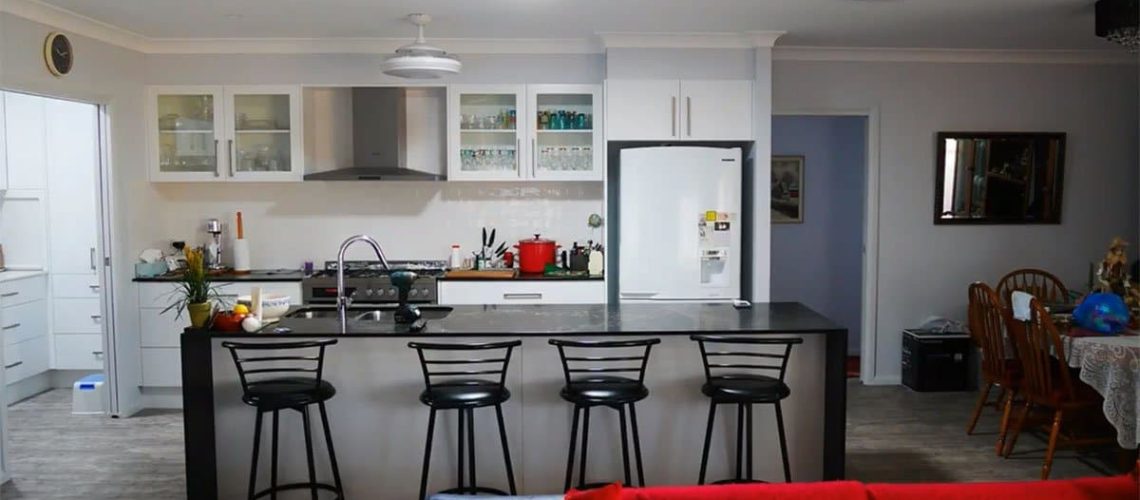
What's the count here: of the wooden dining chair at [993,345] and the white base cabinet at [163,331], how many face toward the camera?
1

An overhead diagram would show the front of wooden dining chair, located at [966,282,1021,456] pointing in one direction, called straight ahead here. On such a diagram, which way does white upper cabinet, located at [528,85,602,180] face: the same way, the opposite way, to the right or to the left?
to the right

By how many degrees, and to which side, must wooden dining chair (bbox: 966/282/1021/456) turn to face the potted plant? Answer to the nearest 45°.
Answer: approximately 180°

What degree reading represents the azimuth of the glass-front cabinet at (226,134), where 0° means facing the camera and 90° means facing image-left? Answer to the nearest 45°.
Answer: approximately 0°

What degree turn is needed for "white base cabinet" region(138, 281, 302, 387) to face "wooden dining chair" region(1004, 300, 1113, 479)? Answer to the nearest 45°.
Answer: approximately 45° to its left

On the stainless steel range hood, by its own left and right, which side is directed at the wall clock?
right

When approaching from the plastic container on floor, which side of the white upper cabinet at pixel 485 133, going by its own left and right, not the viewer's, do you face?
right

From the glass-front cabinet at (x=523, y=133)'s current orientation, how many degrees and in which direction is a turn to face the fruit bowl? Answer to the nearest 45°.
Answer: approximately 45° to its right

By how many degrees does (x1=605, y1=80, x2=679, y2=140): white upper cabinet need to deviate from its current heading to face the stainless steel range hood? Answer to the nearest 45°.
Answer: approximately 90° to its right
